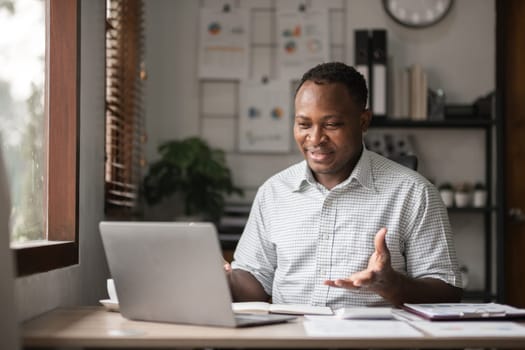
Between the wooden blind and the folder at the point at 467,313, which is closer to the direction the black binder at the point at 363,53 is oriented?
the folder

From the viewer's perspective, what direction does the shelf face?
toward the camera

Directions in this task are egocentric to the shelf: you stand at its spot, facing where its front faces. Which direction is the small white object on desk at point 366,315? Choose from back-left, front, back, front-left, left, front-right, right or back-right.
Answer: front

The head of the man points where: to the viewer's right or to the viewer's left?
to the viewer's left

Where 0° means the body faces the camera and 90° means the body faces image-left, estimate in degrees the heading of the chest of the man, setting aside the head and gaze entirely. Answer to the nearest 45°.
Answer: approximately 45°

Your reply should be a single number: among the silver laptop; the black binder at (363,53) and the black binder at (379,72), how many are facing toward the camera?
2

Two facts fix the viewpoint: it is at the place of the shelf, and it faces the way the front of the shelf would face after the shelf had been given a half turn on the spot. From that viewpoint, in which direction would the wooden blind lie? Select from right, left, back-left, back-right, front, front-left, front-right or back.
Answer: back-left

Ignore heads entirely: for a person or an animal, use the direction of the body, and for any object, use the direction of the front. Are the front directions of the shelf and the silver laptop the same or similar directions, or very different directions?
very different directions

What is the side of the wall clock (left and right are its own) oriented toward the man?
front

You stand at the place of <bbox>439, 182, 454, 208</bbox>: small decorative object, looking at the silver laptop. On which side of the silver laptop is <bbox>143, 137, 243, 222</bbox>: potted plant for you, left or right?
right

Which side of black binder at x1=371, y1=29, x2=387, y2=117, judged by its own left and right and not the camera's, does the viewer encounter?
front

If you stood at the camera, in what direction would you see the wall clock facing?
facing the viewer
